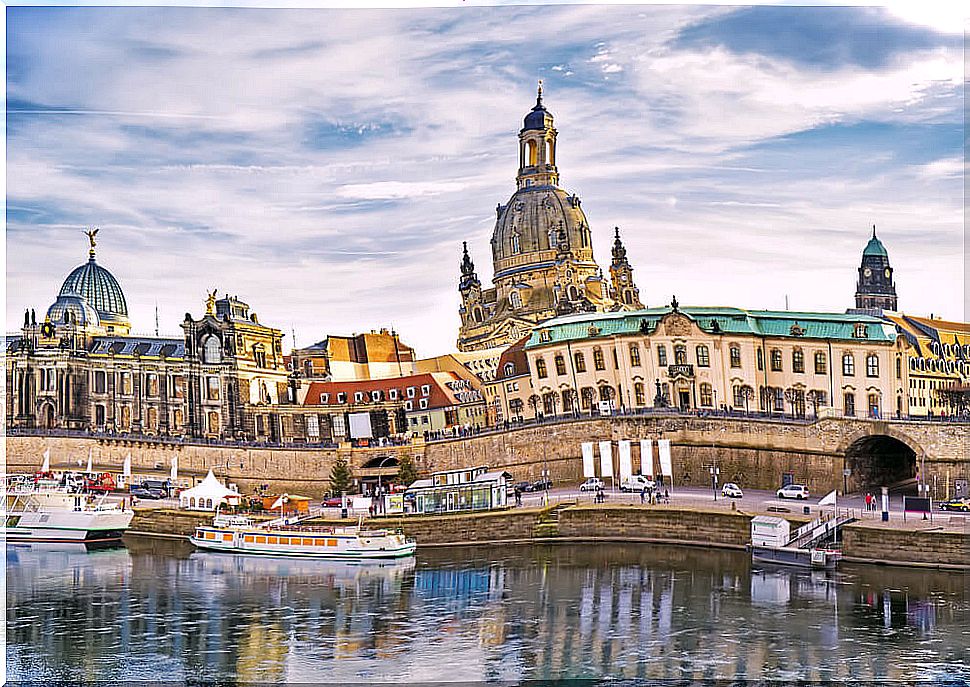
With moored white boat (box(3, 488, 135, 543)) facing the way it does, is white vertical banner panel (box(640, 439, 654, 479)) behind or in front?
in front

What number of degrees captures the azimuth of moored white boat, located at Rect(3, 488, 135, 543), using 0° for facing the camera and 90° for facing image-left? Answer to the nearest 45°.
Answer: approximately 270°

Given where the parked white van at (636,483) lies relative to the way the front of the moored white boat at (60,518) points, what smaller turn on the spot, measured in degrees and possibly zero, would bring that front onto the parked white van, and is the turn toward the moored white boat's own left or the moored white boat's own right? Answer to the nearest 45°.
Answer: approximately 45° to the moored white boat's own right

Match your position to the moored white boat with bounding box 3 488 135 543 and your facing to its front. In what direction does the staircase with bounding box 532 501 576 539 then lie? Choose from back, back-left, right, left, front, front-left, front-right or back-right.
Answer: front-right

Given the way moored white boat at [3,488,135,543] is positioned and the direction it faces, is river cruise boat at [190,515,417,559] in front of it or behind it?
in front

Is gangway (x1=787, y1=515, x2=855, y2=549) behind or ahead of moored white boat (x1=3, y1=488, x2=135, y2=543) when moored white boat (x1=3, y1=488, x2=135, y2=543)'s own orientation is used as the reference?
ahead

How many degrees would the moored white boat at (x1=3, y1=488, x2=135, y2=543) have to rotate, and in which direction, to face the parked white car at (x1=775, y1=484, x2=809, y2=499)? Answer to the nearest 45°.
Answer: approximately 45° to its right

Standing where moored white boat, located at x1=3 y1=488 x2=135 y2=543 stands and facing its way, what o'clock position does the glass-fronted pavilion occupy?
The glass-fronted pavilion is roughly at 1 o'clock from the moored white boat.
